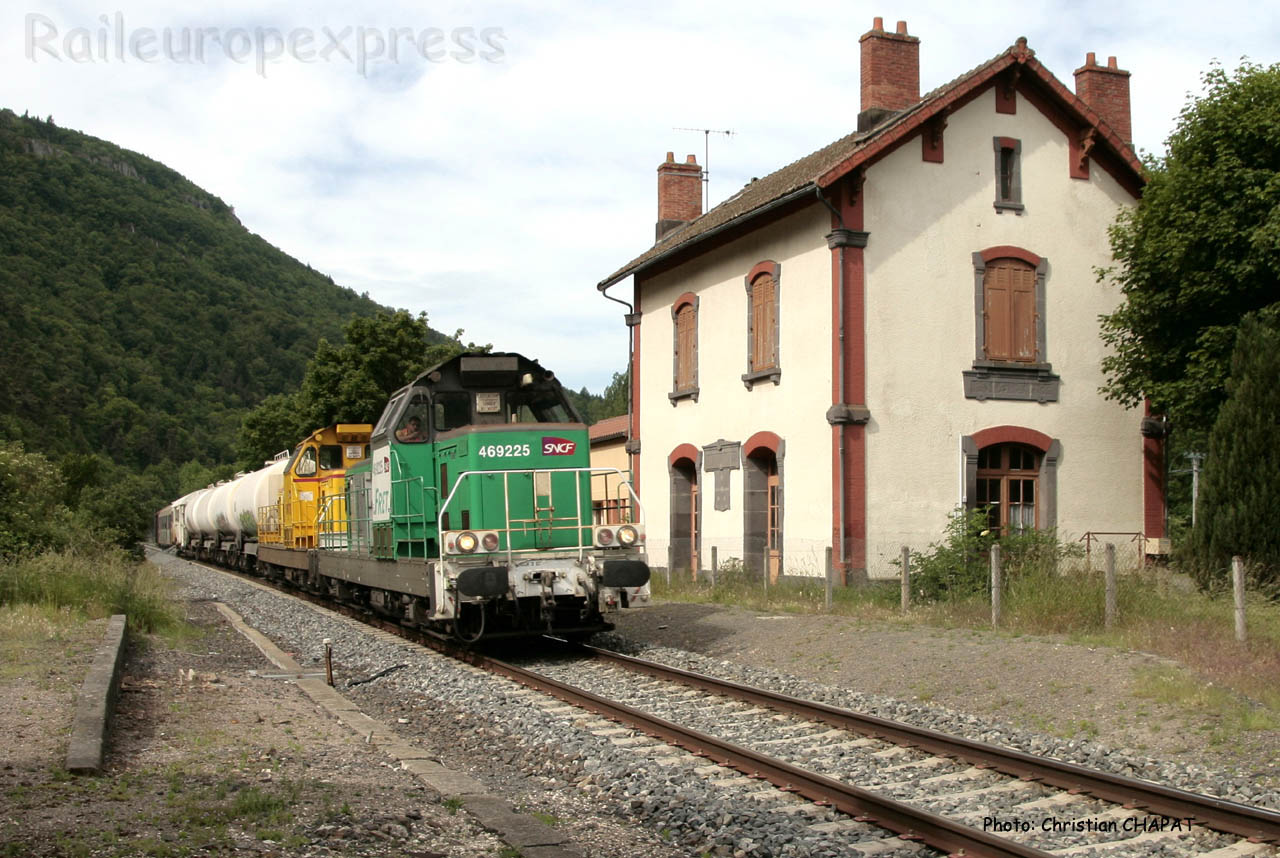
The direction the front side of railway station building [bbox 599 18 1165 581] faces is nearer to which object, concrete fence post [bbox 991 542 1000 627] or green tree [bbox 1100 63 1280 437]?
the concrete fence post

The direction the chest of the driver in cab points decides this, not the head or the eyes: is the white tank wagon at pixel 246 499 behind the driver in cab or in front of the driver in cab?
behind

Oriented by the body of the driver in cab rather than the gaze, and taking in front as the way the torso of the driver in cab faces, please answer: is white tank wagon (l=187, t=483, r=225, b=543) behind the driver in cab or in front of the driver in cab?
behind

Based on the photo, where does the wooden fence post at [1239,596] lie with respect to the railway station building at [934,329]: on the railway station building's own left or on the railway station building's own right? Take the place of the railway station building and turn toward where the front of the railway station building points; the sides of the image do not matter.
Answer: on the railway station building's own left

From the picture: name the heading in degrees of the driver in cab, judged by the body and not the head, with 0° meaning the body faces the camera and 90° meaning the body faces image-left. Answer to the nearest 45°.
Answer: approximately 315°

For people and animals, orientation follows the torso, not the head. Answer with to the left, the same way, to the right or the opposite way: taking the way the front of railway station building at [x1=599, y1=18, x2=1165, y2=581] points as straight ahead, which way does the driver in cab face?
to the left

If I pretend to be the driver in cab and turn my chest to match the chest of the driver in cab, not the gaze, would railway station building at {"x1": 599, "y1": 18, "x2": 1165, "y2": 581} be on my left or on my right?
on my left

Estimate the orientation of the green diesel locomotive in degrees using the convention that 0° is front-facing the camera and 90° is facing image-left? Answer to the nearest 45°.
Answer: approximately 315°

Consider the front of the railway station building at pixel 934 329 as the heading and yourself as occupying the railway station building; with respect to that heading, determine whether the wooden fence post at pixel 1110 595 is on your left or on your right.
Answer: on your left
